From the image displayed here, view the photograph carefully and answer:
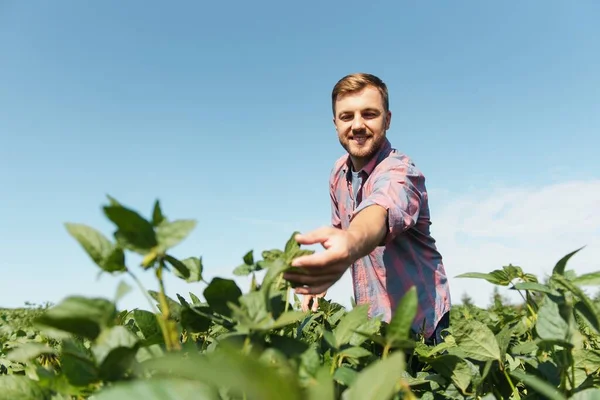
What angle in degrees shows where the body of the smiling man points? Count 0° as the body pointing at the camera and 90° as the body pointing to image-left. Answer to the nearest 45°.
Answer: approximately 45°
